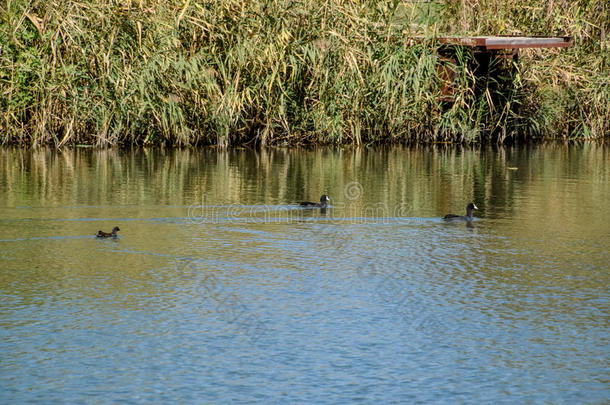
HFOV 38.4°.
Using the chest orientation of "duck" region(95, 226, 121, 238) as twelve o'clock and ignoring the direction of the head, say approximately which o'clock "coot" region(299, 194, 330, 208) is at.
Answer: "coot" region(299, 194, 330, 208) is roughly at 11 o'clock from "duck" region(95, 226, 121, 238).

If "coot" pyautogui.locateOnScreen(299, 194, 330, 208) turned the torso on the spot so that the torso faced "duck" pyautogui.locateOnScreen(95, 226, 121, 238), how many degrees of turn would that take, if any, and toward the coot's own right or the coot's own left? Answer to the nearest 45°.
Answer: approximately 135° to the coot's own right

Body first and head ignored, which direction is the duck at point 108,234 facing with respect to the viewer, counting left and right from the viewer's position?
facing to the right of the viewer

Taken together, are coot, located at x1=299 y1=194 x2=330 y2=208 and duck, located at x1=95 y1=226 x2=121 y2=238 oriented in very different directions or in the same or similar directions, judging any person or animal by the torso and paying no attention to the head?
same or similar directions

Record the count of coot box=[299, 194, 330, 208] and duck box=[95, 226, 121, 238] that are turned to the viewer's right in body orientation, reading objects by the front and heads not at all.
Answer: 2

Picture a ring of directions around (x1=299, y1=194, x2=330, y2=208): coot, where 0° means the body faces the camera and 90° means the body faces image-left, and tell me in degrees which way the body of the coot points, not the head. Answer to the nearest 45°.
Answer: approximately 270°
